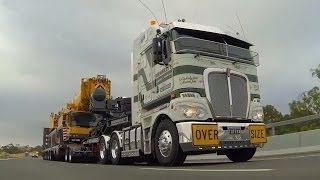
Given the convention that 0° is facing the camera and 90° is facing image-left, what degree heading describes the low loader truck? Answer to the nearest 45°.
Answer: approximately 315°

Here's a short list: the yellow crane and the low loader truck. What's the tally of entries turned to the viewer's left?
0

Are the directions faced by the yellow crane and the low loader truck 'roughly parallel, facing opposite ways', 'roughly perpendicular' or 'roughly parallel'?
roughly parallel

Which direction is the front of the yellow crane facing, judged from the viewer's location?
facing the viewer and to the right of the viewer
